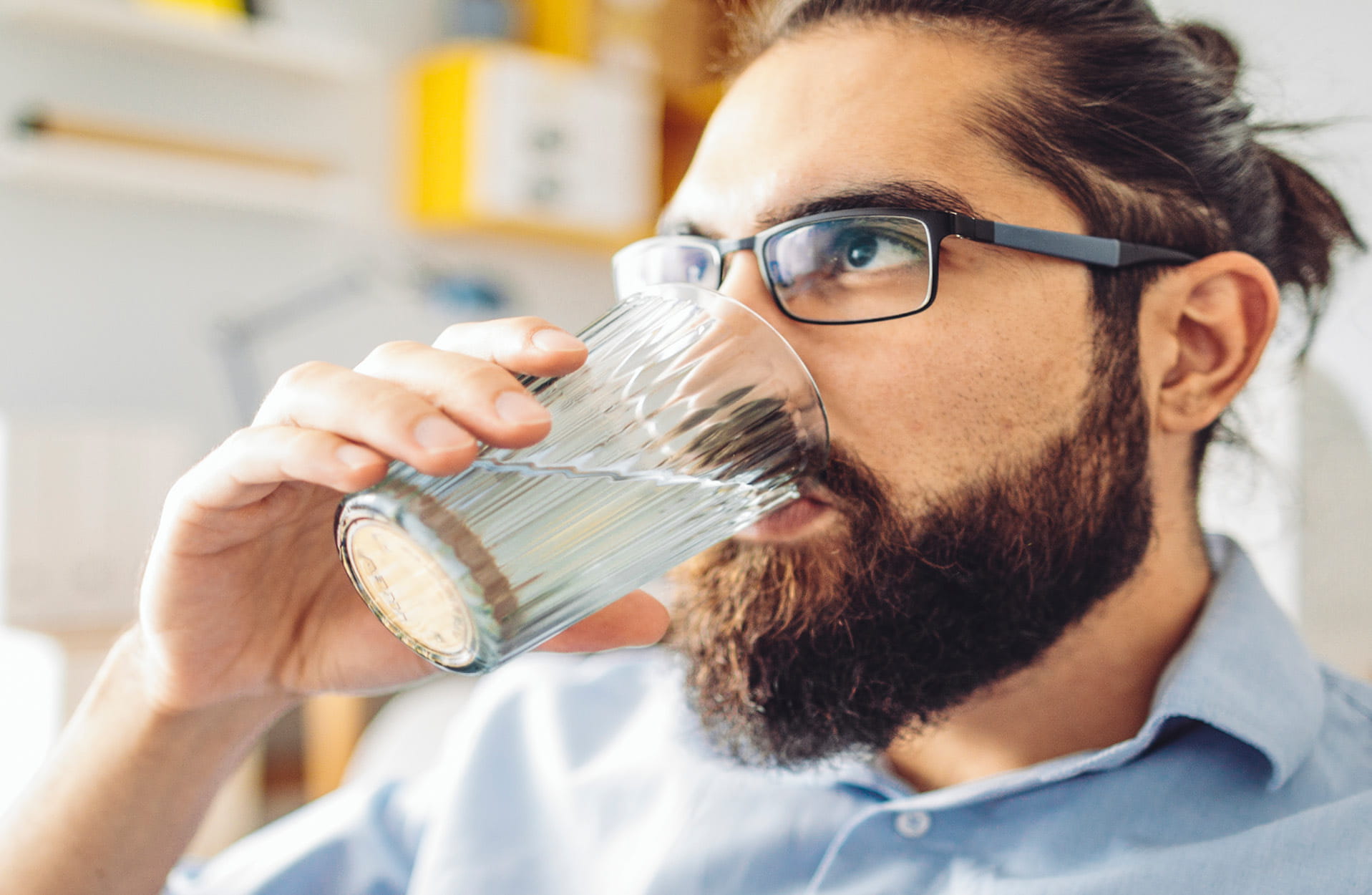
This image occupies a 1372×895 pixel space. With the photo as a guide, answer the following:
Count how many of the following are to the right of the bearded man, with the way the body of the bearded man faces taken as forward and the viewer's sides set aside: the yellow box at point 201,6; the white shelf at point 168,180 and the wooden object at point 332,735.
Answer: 3

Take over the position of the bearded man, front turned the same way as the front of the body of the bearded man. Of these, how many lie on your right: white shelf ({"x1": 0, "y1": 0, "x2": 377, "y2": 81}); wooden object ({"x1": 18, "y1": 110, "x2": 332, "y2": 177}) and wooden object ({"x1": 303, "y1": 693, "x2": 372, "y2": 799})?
3

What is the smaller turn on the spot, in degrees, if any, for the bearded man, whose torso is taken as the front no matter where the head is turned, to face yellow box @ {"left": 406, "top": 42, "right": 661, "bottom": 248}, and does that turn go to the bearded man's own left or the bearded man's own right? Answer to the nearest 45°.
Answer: approximately 135° to the bearded man's own right

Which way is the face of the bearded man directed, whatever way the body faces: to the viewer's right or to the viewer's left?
to the viewer's left

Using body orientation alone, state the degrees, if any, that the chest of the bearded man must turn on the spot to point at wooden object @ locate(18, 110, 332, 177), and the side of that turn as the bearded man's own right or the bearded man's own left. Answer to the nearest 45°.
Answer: approximately 90° to the bearded man's own right

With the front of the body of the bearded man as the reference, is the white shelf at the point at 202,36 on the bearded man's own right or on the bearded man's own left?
on the bearded man's own right

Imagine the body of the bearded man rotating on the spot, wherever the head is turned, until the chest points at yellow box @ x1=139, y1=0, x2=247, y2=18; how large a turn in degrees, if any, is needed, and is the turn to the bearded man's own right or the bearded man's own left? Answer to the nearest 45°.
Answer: approximately 90° to the bearded man's own right

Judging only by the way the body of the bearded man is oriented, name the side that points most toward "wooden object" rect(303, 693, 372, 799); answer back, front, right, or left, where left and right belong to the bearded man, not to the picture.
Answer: right

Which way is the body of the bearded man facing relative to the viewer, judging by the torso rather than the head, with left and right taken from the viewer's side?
facing the viewer and to the left of the viewer
